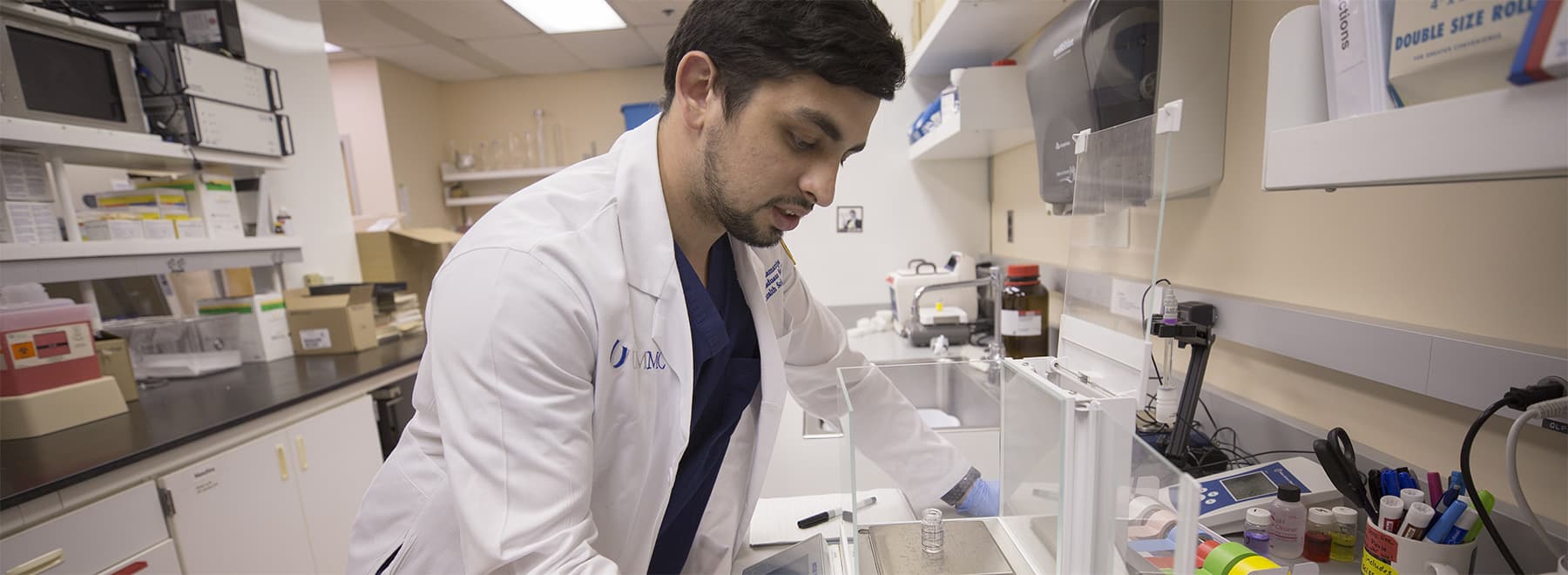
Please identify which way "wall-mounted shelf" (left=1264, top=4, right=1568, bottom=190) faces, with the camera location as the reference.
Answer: facing the viewer and to the left of the viewer

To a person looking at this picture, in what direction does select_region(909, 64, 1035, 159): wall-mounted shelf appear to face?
facing to the left of the viewer

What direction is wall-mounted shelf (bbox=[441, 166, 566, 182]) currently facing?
toward the camera

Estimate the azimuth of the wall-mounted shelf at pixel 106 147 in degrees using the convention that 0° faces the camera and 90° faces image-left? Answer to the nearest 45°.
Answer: approximately 315°

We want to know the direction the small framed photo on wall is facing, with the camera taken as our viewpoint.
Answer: facing the viewer

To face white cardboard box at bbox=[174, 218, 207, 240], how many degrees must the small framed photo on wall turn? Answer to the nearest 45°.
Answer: approximately 90° to its right

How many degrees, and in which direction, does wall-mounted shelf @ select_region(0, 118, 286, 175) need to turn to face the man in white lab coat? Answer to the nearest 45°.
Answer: approximately 45° to its right

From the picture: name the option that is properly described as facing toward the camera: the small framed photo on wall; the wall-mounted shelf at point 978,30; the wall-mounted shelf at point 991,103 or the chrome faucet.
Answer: the small framed photo on wall

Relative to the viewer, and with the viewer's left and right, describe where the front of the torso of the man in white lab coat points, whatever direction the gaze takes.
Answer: facing the viewer and to the right of the viewer

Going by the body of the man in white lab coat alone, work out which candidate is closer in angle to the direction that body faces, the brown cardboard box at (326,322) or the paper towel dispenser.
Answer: the paper towel dispenser

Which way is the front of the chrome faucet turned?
to the viewer's left

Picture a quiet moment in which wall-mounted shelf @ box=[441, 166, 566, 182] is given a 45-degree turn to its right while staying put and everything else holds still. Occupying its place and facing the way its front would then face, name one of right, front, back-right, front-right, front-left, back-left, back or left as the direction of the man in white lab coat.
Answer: front-left

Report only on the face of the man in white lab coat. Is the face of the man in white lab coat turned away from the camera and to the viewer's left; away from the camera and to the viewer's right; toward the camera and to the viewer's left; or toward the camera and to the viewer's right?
toward the camera and to the viewer's right

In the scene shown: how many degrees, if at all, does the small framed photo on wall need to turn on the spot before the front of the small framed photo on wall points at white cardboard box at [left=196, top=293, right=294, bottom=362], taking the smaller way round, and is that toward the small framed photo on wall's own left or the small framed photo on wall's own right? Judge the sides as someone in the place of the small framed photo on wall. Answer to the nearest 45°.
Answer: approximately 90° to the small framed photo on wall's own right

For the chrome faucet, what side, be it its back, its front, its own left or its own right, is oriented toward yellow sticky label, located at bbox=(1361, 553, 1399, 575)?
left

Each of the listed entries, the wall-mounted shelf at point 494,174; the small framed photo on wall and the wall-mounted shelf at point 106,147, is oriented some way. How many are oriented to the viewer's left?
0
